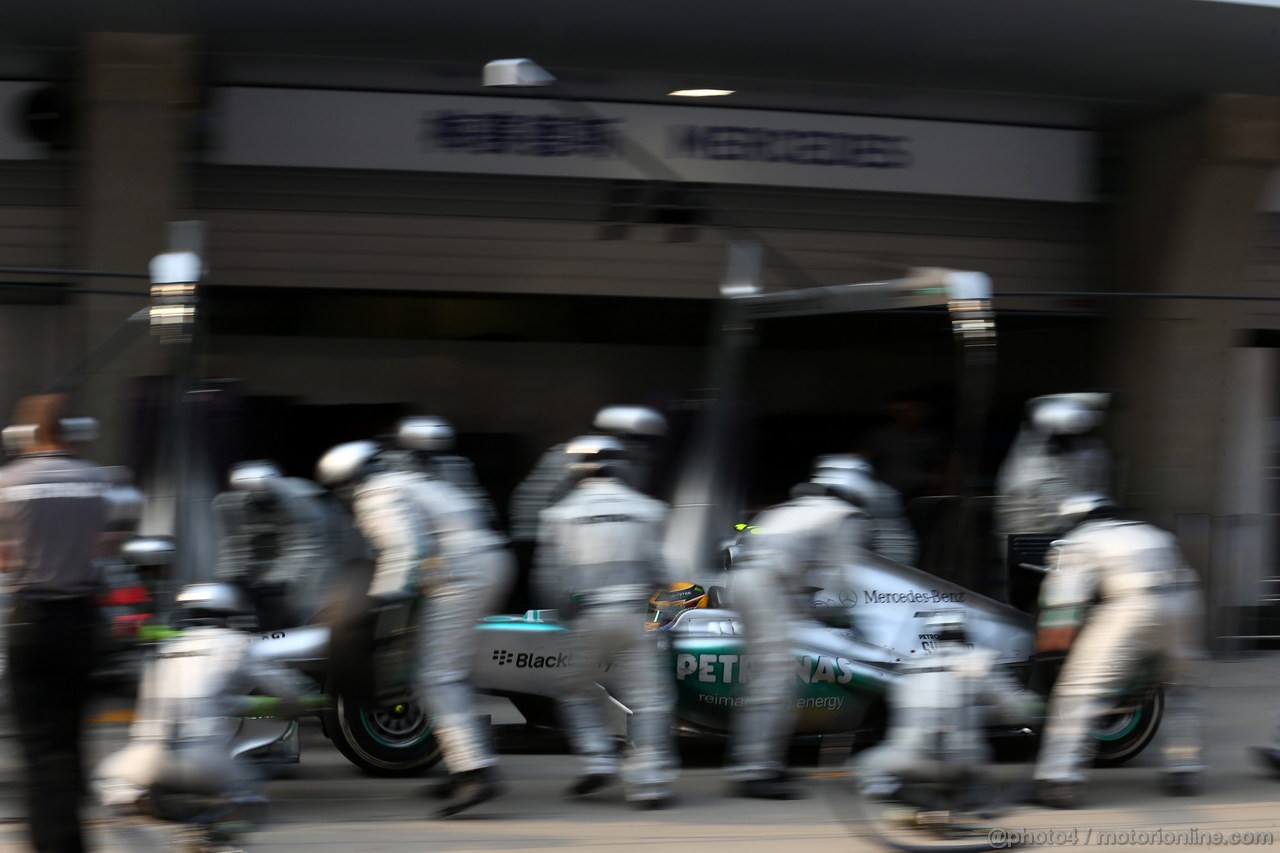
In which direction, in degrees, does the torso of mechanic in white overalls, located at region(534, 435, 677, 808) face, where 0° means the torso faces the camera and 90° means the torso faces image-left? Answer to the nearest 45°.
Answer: approximately 180°

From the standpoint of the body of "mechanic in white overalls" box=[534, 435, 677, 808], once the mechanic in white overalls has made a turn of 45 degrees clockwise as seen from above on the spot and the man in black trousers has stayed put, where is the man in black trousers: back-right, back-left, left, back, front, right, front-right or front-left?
back

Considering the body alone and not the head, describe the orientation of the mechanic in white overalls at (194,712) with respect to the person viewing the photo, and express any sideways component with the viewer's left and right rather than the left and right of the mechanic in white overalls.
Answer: facing away from the viewer and to the right of the viewer

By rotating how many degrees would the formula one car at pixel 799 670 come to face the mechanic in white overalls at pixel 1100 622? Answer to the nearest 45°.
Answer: approximately 135° to its left

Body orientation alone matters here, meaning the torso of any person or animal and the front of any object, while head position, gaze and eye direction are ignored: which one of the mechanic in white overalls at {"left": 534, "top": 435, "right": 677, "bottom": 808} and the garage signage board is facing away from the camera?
the mechanic in white overalls
